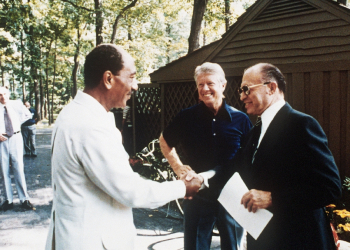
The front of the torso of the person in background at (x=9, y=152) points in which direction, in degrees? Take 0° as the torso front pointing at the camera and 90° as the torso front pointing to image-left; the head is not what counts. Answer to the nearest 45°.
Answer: approximately 0°

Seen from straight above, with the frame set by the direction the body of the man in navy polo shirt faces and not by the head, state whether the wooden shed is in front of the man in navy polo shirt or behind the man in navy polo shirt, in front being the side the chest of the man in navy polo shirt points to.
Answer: behind

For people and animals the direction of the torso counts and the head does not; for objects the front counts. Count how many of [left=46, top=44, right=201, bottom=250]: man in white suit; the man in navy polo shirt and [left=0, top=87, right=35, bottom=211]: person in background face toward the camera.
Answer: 2

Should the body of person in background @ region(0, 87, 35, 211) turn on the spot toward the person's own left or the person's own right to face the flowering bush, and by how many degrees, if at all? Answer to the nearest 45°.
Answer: approximately 45° to the person's own left

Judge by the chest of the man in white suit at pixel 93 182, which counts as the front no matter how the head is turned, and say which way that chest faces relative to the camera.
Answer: to the viewer's right

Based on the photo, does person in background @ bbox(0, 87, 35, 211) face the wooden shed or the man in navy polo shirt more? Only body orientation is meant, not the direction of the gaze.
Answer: the man in navy polo shirt

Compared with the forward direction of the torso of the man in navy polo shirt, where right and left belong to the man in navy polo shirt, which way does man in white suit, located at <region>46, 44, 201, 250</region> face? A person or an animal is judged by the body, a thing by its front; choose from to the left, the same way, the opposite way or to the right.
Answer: to the left

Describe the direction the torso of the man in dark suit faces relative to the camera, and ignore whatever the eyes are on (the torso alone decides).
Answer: to the viewer's left

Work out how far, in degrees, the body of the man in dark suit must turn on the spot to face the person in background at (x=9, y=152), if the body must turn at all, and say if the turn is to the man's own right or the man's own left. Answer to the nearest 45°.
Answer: approximately 45° to the man's own right

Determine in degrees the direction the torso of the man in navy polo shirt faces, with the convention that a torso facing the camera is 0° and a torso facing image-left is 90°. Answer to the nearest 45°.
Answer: approximately 0°

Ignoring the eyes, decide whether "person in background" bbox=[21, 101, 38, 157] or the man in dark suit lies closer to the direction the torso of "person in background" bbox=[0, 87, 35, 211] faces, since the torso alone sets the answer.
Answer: the man in dark suit
